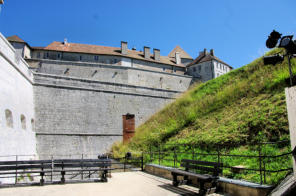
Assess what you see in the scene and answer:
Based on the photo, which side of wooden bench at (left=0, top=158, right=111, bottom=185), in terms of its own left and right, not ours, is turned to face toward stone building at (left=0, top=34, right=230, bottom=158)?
back

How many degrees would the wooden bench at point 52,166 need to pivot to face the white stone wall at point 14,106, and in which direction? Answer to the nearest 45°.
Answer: approximately 180°

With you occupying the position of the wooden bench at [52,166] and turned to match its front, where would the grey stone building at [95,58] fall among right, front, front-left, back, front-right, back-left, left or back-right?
back

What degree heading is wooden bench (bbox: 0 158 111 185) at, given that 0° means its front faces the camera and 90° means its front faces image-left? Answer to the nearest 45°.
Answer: approximately 0°

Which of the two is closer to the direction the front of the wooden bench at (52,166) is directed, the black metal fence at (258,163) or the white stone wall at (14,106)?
the black metal fence

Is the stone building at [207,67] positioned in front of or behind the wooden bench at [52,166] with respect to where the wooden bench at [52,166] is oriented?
behind

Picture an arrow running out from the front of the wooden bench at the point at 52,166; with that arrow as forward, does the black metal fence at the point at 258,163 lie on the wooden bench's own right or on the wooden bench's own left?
on the wooden bench's own left

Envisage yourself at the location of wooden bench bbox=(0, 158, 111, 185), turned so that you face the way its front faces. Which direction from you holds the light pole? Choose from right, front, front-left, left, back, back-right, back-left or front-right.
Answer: front-left

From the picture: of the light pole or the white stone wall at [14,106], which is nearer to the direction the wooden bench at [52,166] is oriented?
the light pole

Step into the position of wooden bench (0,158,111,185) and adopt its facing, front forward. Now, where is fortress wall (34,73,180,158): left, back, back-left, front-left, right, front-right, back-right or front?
back

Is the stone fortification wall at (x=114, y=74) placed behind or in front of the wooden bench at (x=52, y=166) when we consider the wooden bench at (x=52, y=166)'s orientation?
behind

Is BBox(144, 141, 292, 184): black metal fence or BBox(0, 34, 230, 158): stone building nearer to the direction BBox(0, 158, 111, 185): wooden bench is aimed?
the black metal fence
